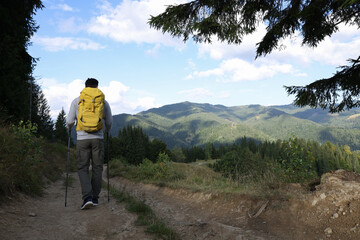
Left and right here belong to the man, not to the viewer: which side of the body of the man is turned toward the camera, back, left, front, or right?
back

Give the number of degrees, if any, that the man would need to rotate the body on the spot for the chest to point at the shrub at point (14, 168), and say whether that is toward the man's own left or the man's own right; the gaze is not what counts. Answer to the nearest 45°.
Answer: approximately 45° to the man's own left

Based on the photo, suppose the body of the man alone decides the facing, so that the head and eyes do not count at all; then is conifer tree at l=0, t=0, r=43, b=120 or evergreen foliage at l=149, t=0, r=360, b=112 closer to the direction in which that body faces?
the conifer tree

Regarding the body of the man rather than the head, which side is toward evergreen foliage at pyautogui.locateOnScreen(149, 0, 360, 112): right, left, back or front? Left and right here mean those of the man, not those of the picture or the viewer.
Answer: right
